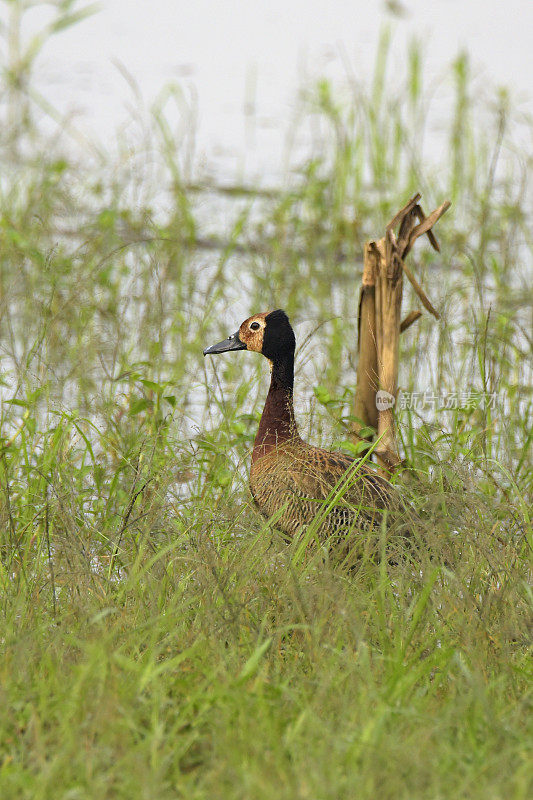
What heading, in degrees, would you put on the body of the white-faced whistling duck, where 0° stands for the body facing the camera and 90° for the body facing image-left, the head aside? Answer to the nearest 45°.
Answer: approximately 90°
